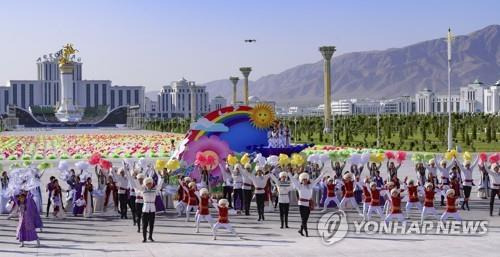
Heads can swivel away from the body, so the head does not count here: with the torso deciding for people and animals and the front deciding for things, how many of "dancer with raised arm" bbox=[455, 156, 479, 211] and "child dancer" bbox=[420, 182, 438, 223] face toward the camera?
2

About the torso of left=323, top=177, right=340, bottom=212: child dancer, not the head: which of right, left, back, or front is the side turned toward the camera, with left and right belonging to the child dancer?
front

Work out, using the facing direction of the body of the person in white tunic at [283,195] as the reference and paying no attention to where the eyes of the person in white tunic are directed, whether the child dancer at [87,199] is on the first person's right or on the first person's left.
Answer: on the first person's right

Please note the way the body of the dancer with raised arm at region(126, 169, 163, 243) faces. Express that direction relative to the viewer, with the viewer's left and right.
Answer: facing the viewer

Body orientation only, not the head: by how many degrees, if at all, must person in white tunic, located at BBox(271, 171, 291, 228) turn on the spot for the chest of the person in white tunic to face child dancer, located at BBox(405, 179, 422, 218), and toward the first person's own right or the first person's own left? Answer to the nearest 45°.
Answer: approximately 90° to the first person's own left

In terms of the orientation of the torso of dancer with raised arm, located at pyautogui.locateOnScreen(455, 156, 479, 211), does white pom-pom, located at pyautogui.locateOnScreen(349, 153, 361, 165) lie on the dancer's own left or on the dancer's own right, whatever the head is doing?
on the dancer's own right

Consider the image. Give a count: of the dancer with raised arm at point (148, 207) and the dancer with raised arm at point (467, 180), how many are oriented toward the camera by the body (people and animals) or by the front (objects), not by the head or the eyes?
2

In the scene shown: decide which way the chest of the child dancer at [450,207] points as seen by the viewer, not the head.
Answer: toward the camera

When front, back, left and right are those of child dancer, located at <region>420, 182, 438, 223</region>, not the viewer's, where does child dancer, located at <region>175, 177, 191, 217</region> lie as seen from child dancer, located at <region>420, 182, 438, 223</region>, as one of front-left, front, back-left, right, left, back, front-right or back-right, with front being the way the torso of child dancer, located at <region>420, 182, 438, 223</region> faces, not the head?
right

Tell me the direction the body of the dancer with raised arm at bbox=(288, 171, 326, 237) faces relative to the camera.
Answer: toward the camera

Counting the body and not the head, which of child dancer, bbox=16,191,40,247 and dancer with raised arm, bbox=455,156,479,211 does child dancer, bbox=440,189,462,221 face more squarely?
the child dancer
